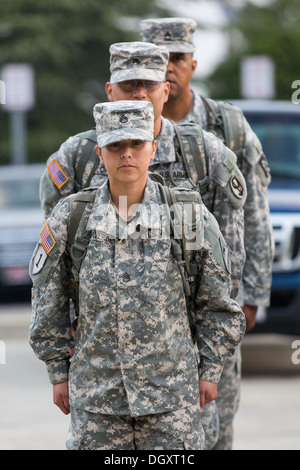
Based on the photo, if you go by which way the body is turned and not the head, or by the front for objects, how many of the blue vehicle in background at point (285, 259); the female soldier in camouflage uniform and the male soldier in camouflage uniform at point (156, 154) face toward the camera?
3

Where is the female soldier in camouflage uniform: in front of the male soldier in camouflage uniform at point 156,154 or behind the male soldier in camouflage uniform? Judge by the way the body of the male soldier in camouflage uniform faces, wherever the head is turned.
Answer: in front

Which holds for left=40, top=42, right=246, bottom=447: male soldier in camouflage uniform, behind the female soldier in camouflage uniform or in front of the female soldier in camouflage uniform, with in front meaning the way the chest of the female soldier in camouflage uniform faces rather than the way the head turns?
behind

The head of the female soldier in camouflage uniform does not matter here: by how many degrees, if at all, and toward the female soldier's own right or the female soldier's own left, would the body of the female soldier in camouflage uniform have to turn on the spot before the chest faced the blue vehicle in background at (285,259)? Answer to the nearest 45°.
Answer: approximately 180°

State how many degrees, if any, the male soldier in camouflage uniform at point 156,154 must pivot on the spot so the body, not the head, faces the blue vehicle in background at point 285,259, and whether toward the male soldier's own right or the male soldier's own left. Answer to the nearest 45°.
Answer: approximately 180°

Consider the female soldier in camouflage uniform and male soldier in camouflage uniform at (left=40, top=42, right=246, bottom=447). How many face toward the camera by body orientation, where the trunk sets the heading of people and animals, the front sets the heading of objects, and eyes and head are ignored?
2

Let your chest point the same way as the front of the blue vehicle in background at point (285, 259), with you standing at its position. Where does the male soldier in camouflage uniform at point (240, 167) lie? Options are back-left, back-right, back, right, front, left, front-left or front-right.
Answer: front

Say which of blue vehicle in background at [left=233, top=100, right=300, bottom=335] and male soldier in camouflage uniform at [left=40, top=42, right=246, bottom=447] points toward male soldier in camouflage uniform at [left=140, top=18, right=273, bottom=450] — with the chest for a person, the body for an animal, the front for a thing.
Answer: the blue vehicle in background

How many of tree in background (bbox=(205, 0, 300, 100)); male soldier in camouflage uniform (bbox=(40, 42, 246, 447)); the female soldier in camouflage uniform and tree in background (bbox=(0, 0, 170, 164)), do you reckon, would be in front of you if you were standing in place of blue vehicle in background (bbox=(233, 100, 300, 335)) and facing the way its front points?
2

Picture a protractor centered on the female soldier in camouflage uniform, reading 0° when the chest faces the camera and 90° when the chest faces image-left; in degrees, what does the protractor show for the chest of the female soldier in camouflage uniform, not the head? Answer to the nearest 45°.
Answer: approximately 0°

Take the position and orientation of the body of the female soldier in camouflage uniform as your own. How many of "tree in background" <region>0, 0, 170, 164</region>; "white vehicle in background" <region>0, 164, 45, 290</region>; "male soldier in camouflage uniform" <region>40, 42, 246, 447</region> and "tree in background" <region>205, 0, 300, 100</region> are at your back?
4
